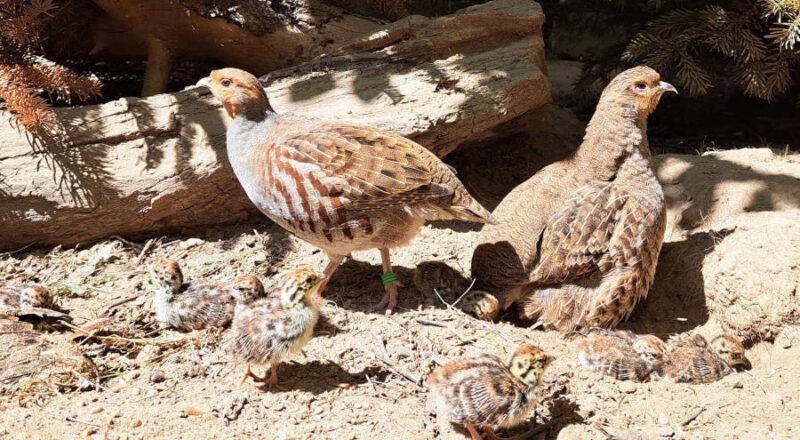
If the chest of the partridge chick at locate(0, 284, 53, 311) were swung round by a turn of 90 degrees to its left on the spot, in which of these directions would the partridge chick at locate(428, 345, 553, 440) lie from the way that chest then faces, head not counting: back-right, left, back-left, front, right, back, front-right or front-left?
back-right

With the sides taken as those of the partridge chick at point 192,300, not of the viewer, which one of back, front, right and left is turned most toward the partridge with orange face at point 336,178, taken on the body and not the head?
back

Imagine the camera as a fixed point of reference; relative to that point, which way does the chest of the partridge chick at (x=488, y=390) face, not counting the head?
to the viewer's right

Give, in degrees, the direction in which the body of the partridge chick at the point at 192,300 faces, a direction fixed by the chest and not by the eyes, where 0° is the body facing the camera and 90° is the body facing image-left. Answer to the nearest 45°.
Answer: approximately 90°

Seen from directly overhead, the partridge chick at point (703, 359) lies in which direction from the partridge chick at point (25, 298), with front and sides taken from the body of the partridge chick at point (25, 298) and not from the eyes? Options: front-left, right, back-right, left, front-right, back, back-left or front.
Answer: front-right

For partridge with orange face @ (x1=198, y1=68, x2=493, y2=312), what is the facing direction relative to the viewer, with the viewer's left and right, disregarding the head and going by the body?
facing to the left of the viewer

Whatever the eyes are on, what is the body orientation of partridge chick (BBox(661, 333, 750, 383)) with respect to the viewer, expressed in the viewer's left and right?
facing to the right of the viewer

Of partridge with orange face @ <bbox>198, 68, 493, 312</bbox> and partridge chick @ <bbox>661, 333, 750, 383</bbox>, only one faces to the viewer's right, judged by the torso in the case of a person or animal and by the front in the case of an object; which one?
the partridge chick

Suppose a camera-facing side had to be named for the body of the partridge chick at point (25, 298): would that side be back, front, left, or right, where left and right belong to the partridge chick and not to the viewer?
right

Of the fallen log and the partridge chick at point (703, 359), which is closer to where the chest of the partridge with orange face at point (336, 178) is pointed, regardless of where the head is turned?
the fallen log

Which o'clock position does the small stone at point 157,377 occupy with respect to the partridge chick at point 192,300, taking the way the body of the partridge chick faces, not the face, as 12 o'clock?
The small stone is roughly at 10 o'clock from the partridge chick.

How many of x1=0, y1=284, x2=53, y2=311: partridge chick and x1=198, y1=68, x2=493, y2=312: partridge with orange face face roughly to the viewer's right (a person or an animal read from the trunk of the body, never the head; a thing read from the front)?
1

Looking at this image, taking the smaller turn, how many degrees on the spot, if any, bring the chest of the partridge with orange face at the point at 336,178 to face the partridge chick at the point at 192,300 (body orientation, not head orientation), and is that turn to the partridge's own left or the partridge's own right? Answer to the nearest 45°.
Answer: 0° — it already faces it

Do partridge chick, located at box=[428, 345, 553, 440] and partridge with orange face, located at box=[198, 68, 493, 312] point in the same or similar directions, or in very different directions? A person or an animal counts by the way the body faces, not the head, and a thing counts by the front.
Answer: very different directions
